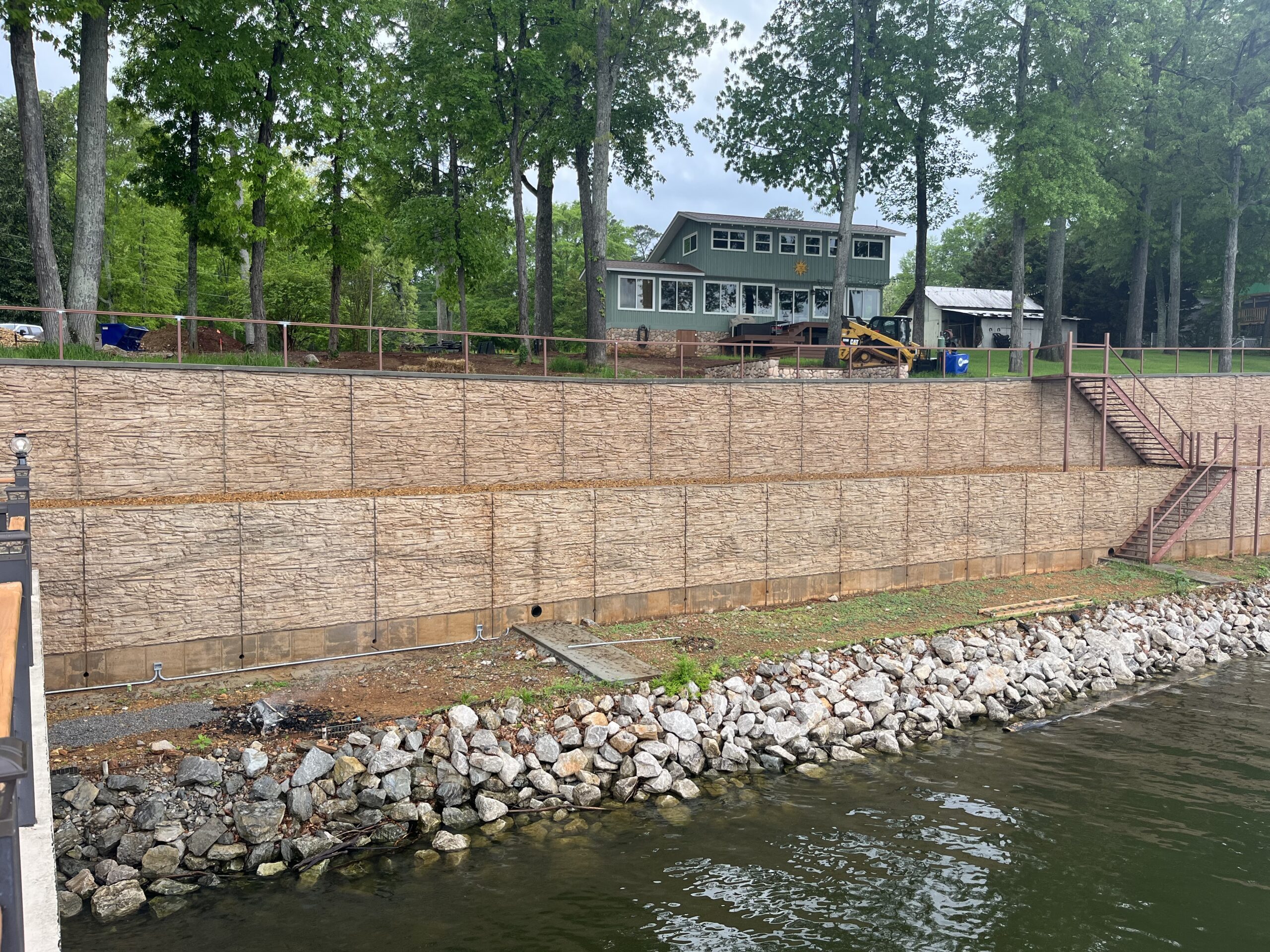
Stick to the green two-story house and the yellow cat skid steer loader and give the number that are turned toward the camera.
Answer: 1

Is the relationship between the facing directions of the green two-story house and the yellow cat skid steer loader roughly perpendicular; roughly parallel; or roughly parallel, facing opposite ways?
roughly perpendicular

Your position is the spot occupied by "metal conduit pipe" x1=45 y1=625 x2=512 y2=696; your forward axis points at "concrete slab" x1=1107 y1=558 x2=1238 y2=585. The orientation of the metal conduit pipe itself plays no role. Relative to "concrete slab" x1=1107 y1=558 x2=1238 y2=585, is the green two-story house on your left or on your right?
left

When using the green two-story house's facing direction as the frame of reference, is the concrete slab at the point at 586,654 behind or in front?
in front

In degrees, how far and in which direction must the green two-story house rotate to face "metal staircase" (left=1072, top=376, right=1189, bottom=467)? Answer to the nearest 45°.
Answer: approximately 45° to its left

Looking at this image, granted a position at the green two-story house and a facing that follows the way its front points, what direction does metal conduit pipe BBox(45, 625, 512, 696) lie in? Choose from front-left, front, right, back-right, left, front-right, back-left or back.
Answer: front

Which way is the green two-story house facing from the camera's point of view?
toward the camera

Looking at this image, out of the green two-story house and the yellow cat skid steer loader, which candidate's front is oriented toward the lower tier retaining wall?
the green two-story house

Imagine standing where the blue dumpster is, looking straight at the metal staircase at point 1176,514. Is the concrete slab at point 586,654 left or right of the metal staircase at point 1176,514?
right

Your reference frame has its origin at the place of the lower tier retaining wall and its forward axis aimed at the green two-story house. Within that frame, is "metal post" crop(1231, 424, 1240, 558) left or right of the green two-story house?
right

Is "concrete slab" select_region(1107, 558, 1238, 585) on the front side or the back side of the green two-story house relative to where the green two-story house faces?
on the front side
